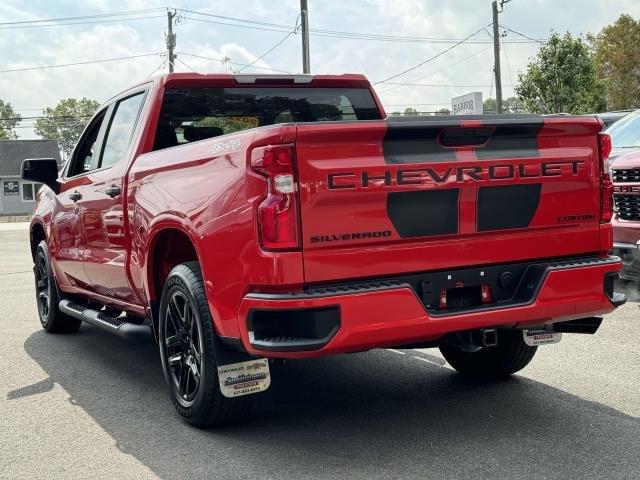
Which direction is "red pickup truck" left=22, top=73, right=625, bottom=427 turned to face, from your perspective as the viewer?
facing away from the viewer and to the left of the viewer

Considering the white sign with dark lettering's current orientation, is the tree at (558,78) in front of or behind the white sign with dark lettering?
behind

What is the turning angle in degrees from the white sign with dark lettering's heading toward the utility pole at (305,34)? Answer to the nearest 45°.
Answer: approximately 90° to its right

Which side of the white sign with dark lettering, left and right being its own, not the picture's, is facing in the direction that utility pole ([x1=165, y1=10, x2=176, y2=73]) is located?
right

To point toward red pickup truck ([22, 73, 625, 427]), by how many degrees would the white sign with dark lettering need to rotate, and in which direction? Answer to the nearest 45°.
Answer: approximately 45° to its left

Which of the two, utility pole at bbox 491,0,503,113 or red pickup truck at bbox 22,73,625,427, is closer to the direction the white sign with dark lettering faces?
the red pickup truck

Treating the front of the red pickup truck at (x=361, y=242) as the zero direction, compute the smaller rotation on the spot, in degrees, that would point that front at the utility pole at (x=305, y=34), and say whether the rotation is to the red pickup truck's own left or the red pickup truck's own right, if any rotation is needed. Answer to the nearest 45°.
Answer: approximately 45° to the red pickup truck's own right

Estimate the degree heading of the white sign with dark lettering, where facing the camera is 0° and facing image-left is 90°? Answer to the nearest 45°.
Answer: approximately 45°

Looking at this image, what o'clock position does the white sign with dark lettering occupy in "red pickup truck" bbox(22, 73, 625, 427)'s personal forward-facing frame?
The white sign with dark lettering is roughly at 2 o'clock from the red pickup truck.
